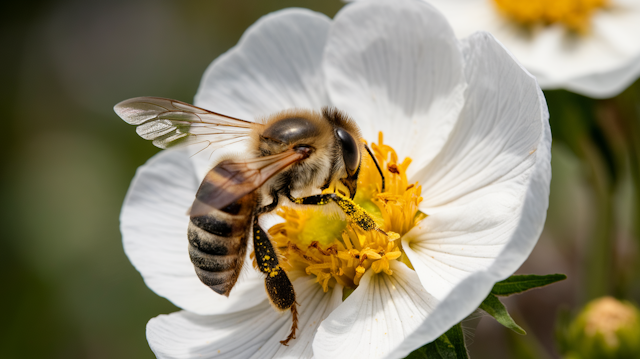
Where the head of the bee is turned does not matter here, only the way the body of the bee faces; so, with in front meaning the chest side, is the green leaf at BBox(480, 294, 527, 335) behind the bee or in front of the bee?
in front

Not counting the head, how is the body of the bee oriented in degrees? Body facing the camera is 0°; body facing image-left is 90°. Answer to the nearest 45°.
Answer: approximately 270°

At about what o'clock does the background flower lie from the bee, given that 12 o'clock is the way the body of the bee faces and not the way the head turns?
The background flower is roughly at 11 o'clock from the bee.

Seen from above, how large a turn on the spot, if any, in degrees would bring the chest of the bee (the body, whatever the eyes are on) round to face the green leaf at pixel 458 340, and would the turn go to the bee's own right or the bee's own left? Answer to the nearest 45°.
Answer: approximately 45° to the bee's own right

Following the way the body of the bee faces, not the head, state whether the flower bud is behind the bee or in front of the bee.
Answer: in front
